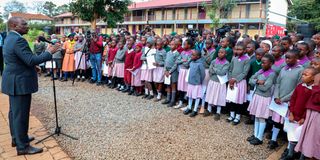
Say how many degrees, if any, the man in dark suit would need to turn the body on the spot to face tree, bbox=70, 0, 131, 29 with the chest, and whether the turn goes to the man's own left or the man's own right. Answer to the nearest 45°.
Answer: approximately 90° to the man's own left

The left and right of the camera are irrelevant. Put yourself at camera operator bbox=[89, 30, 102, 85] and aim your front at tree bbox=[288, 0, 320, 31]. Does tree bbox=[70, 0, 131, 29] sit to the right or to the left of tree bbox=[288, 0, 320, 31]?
left

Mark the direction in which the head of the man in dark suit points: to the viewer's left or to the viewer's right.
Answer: to the viewer's right

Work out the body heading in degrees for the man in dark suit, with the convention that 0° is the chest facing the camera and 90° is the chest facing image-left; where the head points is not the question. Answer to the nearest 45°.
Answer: approximately 270°

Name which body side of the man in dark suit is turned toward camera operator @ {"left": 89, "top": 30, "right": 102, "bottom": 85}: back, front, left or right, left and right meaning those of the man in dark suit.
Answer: left

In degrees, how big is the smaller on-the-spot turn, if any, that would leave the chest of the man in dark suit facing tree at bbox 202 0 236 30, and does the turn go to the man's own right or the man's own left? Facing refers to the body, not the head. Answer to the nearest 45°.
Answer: approximately 45° to the man's own left
